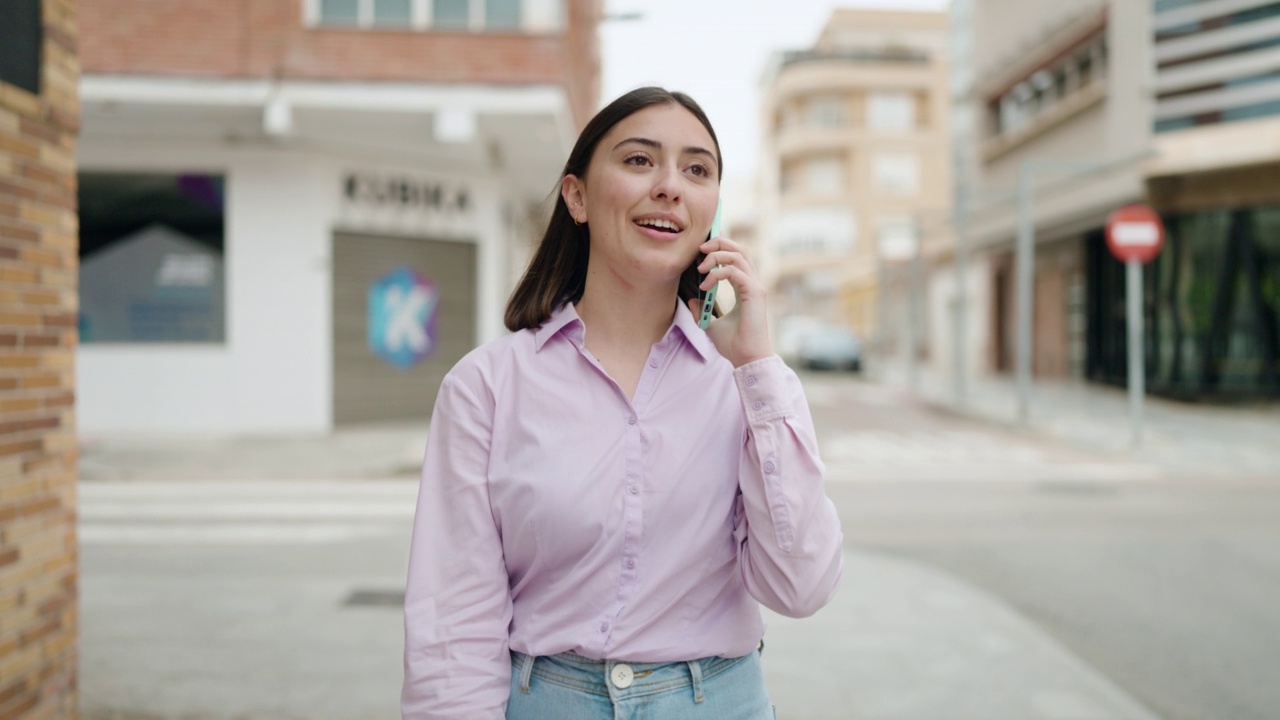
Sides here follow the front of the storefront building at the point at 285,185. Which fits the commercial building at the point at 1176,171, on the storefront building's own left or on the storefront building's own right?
on the storefront building's own left

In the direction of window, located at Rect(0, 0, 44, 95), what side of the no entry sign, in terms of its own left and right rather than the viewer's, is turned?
front

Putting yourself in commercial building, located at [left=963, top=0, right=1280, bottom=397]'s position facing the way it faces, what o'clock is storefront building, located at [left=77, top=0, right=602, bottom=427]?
storefront building, located at [left=77, top=0, right=602, bottom=427] is roughly at 12 o'clock from commercial building, located at [left=963, top=0, right=1280, bottom=397].

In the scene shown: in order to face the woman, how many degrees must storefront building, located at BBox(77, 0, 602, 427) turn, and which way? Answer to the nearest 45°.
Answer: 0° — it already faces them

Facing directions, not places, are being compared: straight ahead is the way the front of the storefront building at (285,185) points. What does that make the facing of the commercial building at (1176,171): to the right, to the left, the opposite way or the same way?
to the right

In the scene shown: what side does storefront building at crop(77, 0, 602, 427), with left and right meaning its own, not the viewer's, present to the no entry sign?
left

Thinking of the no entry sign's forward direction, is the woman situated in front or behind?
in front

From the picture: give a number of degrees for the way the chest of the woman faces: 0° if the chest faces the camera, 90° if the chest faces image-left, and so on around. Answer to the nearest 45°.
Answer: approximately 0°

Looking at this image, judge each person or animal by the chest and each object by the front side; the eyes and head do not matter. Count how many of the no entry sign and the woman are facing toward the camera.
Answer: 2

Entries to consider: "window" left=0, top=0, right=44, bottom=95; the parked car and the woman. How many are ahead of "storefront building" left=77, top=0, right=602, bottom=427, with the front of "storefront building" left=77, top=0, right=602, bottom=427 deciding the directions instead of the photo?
2

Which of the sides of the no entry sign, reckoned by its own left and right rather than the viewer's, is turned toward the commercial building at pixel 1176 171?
back
